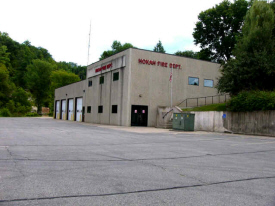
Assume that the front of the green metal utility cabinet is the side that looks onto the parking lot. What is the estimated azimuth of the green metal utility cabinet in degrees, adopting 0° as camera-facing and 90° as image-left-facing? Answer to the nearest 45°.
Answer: approximately 0°

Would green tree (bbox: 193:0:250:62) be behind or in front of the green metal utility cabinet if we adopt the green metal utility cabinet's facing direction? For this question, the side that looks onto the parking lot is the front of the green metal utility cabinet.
behind
